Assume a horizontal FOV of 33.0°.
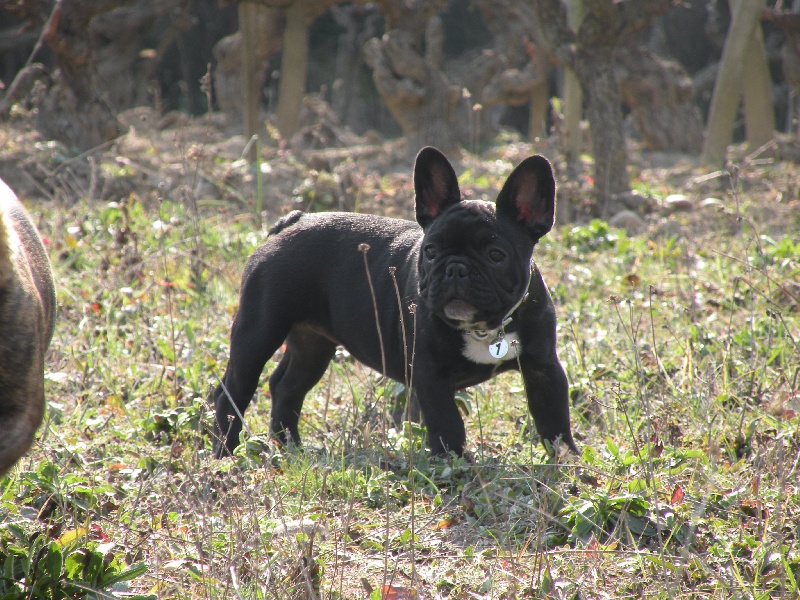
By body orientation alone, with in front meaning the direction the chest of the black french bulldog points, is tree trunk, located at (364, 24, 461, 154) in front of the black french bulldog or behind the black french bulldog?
behind

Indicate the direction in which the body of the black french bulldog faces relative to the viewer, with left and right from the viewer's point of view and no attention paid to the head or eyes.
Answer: facing the viewer and to the right of the viewer
